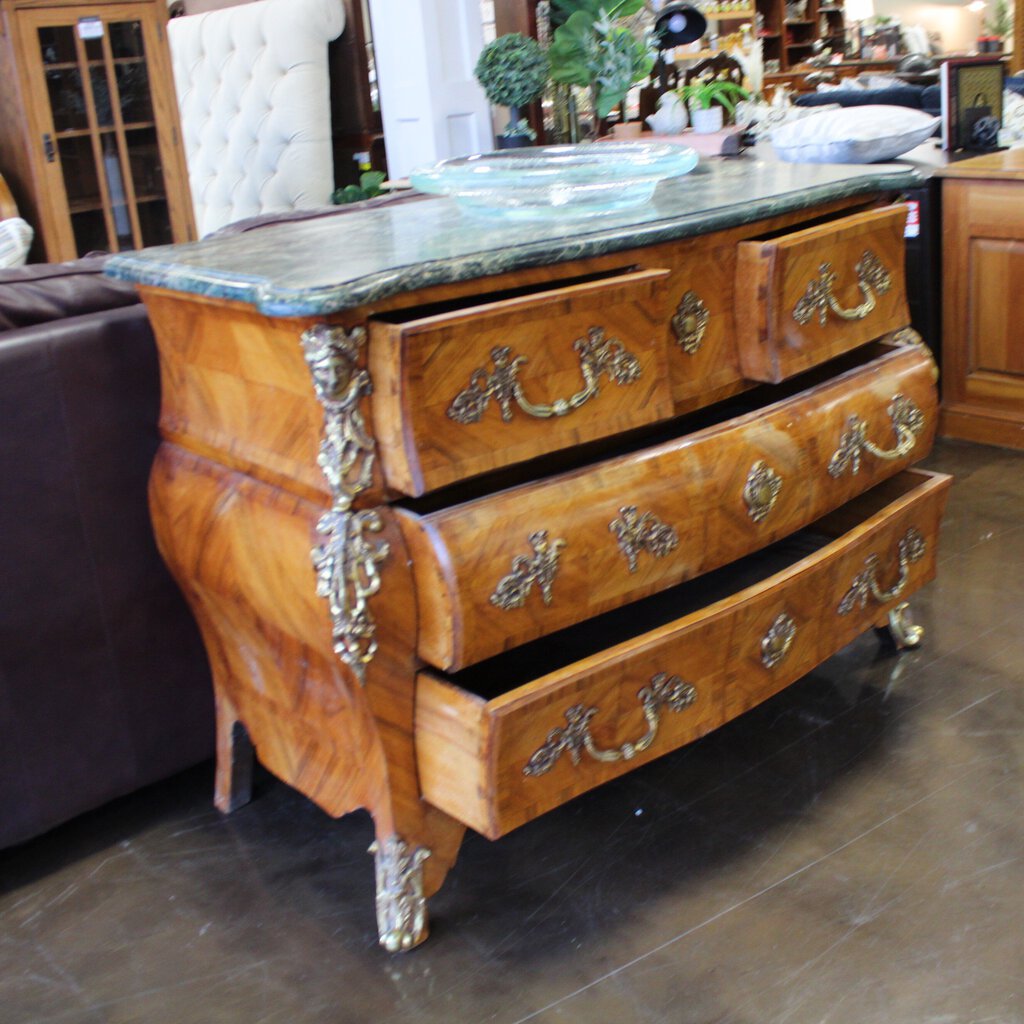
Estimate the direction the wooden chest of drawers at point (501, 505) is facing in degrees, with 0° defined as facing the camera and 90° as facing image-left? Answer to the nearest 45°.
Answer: approximately 315°

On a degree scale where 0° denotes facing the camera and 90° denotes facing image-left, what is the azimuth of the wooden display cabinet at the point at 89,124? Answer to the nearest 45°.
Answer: approximately 315°

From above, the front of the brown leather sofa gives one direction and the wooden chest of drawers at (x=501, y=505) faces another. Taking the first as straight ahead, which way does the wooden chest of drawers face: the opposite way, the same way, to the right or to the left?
the opposite way

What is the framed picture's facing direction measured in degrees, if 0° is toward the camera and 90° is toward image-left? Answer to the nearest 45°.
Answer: approximately 315°

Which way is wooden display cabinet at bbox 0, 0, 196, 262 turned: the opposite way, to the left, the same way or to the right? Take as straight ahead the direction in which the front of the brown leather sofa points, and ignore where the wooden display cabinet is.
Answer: the opposite way

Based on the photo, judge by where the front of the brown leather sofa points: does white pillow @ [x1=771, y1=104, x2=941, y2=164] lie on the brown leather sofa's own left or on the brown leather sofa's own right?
on the brown leather sofa's own right

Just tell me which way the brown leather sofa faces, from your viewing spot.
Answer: facing away from the viewer and to the left of the viewer

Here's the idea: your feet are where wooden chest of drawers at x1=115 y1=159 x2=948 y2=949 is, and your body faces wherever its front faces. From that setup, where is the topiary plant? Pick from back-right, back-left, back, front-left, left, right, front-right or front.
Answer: back-left

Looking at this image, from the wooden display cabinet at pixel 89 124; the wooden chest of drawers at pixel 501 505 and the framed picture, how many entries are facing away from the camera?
0

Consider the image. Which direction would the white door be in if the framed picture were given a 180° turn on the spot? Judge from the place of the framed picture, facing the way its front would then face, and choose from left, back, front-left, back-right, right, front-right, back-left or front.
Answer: front-left
